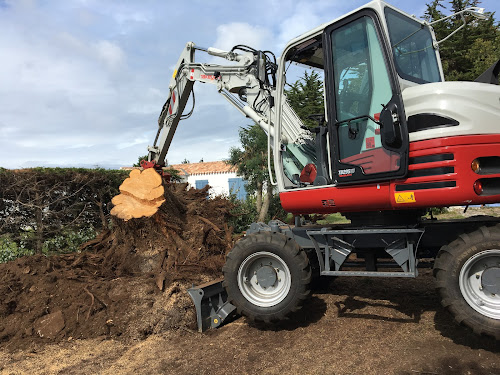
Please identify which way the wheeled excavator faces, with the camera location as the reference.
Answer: facing to the left of the viewer

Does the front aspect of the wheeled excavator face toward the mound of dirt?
yes

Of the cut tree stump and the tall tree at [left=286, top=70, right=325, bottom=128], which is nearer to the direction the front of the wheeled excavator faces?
the cut tree stump

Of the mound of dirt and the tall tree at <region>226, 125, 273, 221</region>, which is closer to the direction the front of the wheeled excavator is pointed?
the mound of dirt

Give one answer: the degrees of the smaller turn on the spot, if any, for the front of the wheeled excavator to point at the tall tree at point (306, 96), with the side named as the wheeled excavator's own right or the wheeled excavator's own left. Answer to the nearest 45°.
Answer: approximately 90° to the wheeled excavator's own right

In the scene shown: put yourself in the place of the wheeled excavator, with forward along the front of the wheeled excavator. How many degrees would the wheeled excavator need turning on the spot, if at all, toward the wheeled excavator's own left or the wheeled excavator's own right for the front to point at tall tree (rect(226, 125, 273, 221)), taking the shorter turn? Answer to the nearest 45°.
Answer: approximately 90° to the wheeled excavator's own right

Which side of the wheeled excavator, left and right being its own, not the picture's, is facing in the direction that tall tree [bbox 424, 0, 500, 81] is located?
right

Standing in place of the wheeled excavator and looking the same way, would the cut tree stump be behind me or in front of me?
in front

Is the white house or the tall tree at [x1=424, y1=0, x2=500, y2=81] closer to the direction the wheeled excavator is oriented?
the white house
